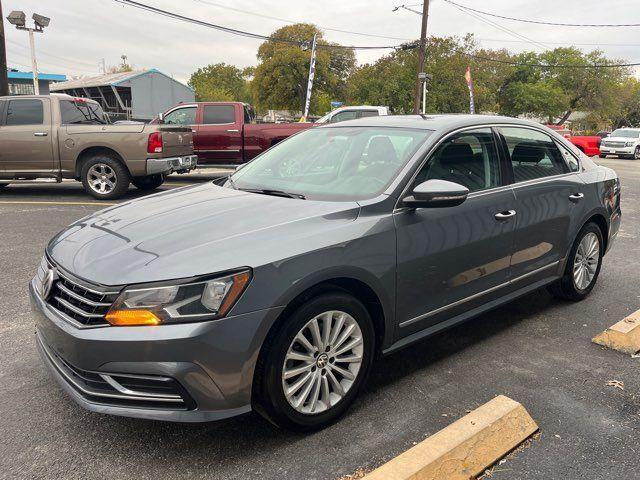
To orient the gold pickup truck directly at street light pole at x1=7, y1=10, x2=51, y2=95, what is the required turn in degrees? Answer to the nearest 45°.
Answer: approximately 45° to its right

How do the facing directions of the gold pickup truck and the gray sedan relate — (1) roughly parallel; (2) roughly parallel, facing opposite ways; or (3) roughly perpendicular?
roughly perpendicular

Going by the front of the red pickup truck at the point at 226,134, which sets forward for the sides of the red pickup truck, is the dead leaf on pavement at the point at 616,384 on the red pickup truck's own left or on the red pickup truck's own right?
on the red pickup truck's own left

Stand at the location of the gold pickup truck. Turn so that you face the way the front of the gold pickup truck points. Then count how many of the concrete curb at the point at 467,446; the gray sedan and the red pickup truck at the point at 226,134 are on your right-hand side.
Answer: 1

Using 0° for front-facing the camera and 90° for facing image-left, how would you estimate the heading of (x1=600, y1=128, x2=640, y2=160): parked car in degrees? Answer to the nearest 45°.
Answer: approximately 45°

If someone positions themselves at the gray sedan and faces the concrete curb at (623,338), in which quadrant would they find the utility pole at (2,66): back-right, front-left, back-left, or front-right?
back-left

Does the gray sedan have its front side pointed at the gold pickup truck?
no

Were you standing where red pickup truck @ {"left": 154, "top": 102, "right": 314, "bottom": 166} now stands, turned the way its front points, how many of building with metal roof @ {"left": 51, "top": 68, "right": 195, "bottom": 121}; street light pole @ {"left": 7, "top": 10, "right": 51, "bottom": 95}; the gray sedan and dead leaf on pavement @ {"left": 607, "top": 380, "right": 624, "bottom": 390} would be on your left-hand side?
2

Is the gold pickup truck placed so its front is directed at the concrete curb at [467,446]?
no

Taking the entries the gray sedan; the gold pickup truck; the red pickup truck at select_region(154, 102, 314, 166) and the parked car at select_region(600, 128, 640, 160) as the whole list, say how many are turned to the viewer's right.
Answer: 0

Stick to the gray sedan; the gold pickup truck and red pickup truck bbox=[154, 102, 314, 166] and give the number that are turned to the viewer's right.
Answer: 0

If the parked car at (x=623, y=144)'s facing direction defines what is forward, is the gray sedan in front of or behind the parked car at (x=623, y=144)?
in front

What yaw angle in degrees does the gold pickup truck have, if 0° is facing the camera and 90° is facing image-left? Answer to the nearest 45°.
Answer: approximately 135°

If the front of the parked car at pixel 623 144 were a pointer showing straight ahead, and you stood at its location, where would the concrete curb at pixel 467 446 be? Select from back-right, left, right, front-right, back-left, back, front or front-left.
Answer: front-left

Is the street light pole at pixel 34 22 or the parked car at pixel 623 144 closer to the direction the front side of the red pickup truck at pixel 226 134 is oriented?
the street light pole

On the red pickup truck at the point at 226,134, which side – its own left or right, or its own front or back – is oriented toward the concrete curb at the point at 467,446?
left

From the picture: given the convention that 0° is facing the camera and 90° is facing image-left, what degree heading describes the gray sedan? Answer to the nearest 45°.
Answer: approximately 45°

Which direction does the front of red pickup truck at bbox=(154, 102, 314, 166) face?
to the viewer's left

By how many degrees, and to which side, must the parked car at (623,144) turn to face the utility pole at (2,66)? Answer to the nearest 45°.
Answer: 0° — it already faces it
